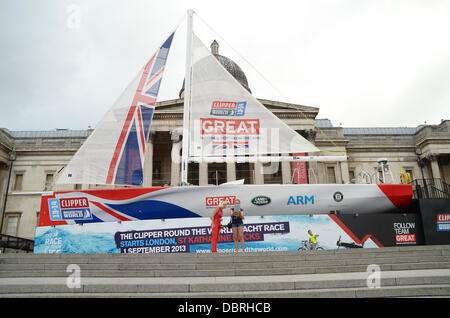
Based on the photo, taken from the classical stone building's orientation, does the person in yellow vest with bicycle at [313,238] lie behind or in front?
in front

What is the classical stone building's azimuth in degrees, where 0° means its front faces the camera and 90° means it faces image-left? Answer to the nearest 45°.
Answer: approximately 0°
